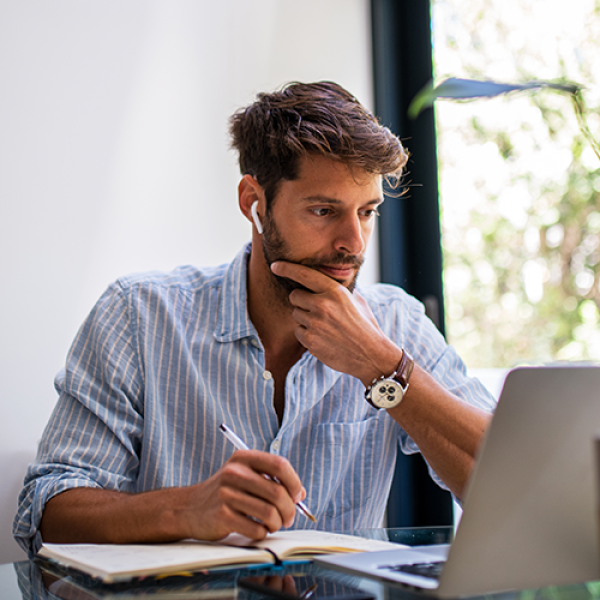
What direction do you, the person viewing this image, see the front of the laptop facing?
facing away from the viewer and to the left of the viewer

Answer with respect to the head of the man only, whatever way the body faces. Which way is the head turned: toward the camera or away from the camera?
toward the camera

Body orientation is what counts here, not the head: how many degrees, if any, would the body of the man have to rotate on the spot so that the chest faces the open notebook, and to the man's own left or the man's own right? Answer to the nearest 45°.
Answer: approximately 45° to the man's own right

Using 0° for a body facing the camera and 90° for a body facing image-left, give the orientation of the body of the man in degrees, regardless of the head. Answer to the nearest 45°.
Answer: approximately 315°
